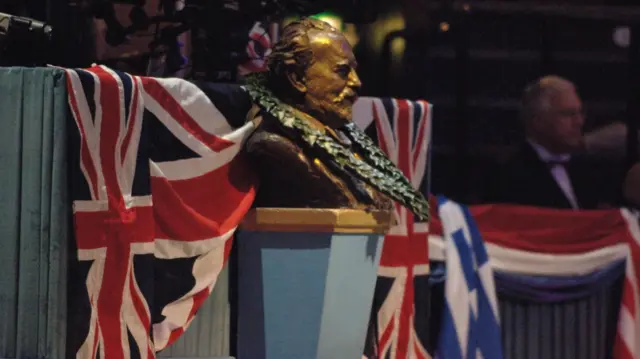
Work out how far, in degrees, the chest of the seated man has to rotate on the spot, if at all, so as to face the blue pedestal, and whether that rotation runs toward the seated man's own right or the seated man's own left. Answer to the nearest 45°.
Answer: approximately 90° to the seated man's own right

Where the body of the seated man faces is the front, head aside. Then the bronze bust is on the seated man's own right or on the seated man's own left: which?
on the seated man's own right

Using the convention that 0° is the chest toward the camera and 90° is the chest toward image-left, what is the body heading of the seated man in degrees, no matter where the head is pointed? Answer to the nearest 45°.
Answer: approximately 315°

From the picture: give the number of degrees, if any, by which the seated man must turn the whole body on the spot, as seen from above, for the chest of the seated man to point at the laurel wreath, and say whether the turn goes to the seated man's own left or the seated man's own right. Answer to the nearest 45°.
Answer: approximately 90° to the seated man's own right

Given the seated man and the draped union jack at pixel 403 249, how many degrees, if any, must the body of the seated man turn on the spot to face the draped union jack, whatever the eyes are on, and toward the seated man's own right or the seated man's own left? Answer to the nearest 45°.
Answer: approximately 90° to the seated man's own right
